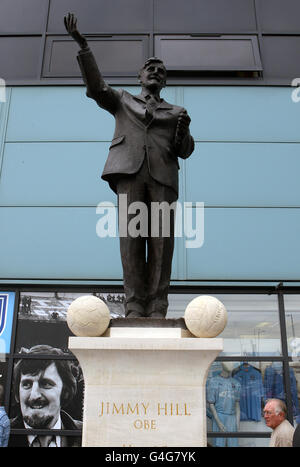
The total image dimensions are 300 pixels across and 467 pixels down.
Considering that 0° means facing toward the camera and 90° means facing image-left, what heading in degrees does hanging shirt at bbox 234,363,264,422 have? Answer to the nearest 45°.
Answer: approximately 0°

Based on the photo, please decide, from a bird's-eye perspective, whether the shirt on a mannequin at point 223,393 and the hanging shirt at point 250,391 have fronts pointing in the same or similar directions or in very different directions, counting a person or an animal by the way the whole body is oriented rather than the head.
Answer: same or similar directions

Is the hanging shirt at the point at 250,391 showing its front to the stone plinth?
yes

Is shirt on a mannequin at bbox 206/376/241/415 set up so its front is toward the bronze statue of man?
yes

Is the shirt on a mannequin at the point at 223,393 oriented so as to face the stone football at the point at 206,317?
yes

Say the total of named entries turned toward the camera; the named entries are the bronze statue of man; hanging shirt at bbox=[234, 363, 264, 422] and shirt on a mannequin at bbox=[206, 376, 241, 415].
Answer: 3

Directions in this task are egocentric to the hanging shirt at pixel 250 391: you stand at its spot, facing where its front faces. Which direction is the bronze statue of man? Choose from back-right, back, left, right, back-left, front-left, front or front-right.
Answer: front

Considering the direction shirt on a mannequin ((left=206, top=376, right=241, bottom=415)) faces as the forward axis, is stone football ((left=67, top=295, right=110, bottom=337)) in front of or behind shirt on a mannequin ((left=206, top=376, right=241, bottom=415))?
in front

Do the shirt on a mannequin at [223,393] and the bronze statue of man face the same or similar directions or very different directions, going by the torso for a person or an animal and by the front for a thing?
same or similar directions

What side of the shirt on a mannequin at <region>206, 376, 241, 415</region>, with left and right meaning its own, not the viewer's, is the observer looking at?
front

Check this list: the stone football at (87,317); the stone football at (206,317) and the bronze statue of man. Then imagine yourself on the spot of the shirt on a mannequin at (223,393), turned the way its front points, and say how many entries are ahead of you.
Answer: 3
